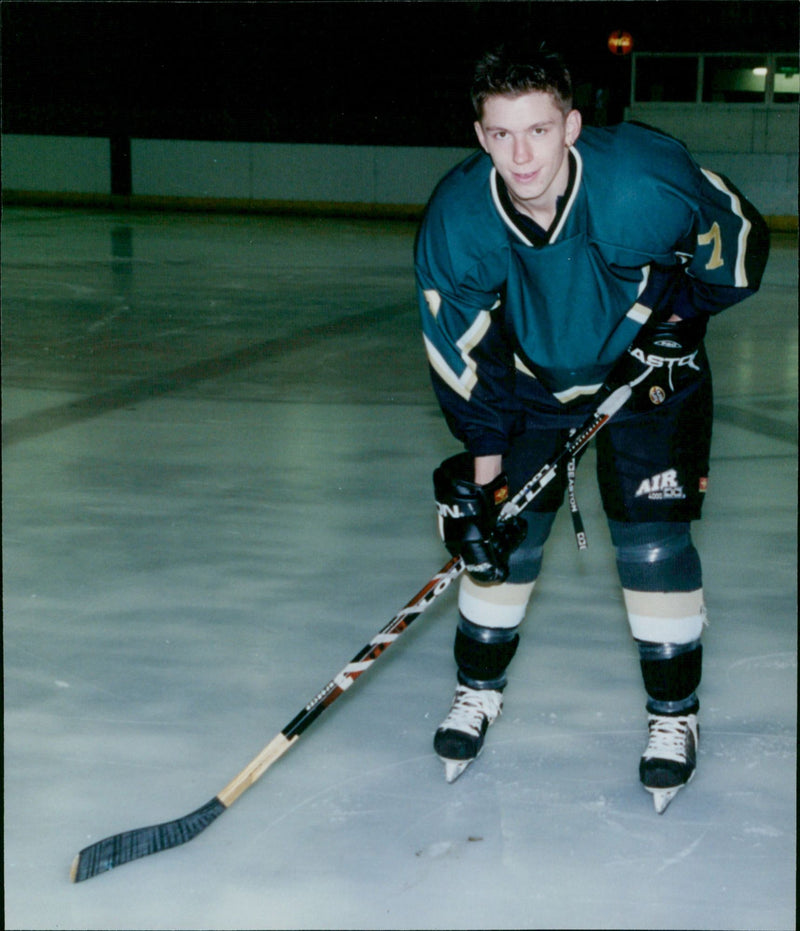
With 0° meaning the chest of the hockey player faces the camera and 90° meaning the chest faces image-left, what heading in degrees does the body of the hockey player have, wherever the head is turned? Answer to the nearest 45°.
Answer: approximately 0°

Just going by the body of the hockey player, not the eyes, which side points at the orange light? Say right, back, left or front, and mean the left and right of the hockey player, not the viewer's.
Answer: back
